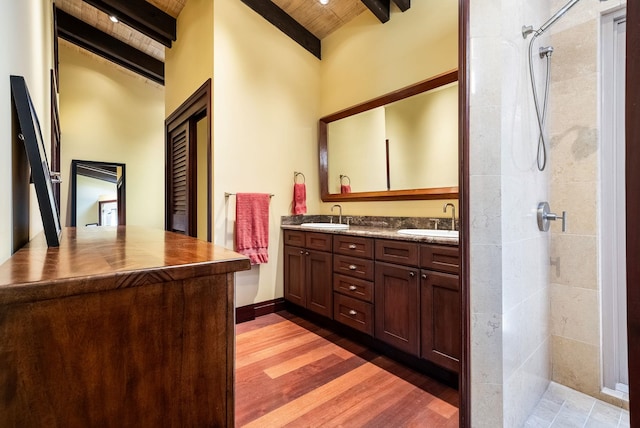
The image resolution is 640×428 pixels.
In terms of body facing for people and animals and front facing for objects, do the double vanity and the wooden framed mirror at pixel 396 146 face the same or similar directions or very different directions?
same or similar directions

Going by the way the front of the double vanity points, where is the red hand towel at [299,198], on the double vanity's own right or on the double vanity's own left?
on the double vanity's own right

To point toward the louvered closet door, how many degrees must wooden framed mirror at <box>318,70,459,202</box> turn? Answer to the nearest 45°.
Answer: approximately 45° to its right

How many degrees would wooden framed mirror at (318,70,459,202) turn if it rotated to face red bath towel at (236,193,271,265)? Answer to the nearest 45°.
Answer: approximately 45° to its right

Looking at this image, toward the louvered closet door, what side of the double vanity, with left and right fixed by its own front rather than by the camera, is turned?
right

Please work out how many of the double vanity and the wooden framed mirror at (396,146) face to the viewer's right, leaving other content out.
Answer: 0

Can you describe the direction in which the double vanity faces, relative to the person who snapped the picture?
facing the viewer and to the left of the viewer
